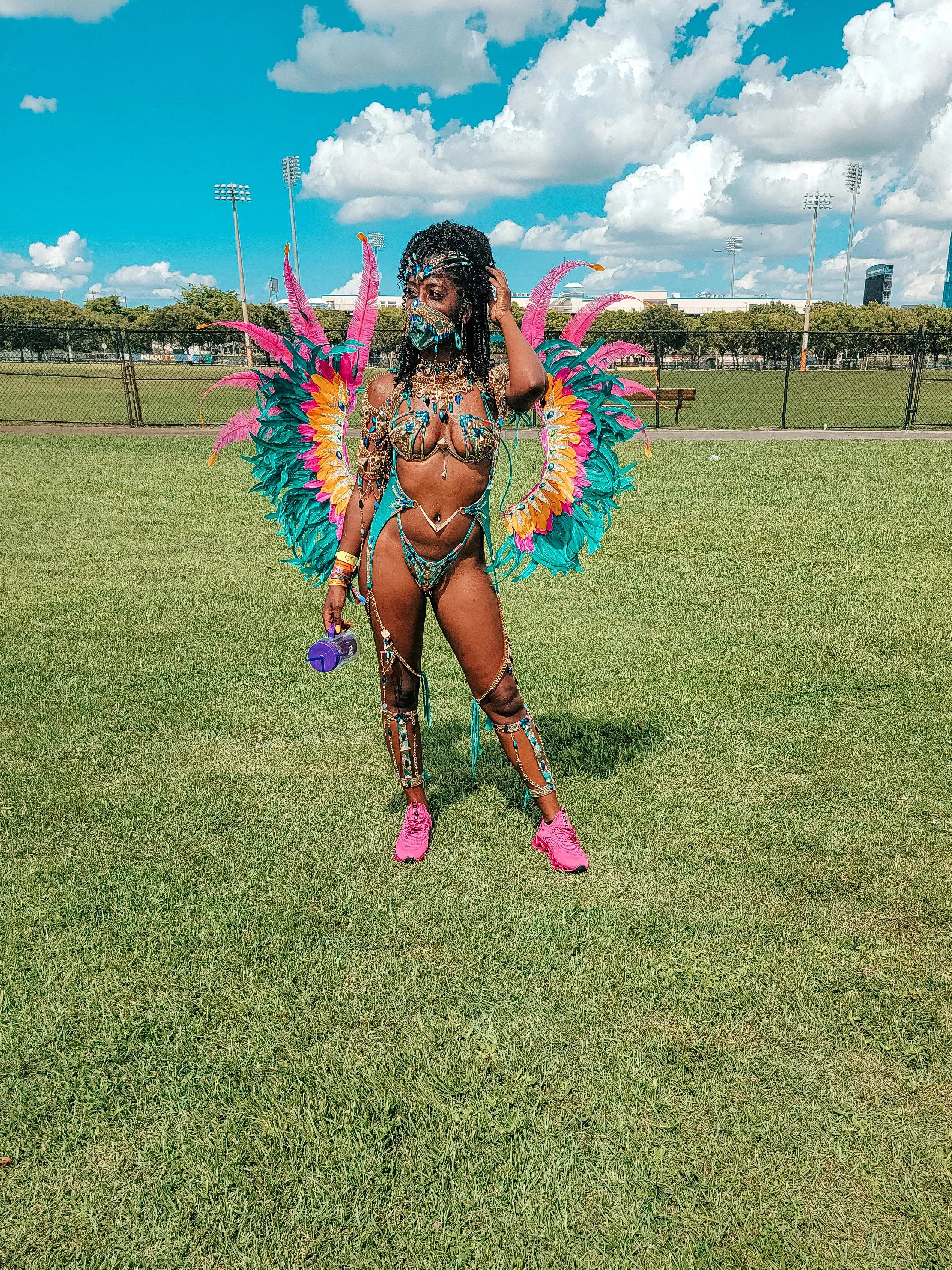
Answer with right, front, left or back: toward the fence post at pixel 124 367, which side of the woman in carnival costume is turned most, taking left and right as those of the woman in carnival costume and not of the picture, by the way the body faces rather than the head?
back

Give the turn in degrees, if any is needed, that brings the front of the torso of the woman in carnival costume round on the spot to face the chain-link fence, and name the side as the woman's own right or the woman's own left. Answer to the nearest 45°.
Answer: approximately 180°

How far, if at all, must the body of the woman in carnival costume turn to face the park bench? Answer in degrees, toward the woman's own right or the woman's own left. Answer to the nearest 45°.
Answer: approximately 180°

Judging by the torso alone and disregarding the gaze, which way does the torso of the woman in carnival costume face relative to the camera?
toward the camera

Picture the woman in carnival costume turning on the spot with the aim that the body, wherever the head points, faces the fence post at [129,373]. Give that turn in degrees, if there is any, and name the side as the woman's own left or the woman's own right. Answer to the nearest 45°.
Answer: approximately 180°

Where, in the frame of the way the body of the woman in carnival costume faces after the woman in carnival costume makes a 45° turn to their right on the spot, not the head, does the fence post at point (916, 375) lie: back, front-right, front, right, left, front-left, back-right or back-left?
back
